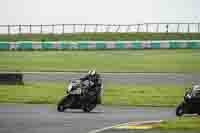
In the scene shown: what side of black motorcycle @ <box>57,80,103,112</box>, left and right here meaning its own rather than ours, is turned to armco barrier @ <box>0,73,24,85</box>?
right

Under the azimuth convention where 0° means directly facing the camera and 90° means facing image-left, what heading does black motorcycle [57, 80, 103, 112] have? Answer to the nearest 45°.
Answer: approximately 45°

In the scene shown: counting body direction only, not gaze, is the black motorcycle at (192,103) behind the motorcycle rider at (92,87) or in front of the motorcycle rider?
behind

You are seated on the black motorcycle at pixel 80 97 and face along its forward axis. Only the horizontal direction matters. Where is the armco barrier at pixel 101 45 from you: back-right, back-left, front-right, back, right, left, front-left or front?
back-right

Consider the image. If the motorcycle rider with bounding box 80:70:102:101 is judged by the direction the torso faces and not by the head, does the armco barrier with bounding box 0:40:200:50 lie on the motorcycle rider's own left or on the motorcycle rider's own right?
on the motorcycle rider's own right

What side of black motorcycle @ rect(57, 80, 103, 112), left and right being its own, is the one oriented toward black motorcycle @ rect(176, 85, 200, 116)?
left

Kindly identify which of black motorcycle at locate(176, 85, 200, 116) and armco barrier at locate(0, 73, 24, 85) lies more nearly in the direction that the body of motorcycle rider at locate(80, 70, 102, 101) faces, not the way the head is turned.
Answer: the armco barrier
